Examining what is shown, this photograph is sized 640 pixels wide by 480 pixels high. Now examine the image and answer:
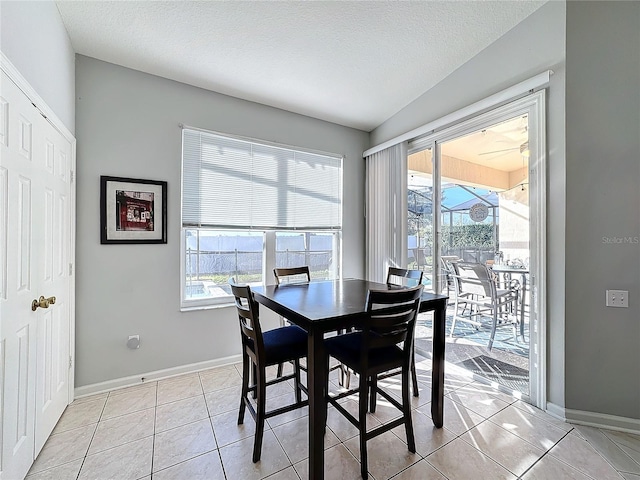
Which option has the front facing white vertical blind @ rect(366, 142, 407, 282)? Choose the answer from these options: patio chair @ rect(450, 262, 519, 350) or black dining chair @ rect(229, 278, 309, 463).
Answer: the black dining chair

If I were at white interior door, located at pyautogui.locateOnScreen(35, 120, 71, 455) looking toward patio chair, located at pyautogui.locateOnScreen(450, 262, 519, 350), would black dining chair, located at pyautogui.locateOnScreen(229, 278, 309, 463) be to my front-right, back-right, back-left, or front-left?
front-right

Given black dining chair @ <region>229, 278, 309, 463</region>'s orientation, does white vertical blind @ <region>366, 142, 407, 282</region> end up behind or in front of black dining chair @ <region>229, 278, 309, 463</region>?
in front

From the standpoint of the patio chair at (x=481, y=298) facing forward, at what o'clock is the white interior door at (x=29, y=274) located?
The white interior door is roughly at 6 o'clock from the patio chair.

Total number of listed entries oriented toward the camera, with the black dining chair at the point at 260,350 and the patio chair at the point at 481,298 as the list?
0

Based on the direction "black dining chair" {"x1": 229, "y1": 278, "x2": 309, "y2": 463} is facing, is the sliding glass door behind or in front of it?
in front

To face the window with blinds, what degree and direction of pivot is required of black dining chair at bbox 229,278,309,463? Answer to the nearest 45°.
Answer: approximately 45° to its left

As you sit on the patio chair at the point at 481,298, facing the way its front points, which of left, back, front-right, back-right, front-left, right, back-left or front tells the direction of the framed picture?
back

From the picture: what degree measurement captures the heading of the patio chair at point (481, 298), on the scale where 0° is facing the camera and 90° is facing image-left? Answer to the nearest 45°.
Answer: approximately 225°

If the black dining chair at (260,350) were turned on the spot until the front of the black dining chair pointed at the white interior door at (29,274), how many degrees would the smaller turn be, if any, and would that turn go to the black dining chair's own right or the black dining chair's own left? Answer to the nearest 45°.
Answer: approximately 135° to the black dining chair's own left

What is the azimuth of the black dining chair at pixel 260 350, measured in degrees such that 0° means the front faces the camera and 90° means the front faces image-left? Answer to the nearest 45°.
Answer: approximately 225°

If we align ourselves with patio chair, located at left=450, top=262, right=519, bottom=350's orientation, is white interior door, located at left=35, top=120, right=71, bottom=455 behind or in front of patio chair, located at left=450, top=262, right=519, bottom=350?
behind
